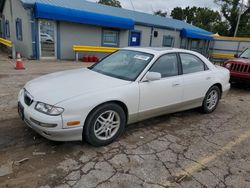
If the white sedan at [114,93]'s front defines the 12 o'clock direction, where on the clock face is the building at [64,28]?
The building is roughly at 4 o'clock from the white sedan.

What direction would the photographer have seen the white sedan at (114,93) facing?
facing the viewer and to the left of the viewer

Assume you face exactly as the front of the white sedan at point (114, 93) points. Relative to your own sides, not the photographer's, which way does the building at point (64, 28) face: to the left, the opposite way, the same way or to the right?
to the left

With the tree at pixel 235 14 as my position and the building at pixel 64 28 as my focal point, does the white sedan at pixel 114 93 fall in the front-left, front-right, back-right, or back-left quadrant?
front-left

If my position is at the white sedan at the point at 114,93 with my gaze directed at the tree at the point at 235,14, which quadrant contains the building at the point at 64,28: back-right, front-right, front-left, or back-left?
front-left

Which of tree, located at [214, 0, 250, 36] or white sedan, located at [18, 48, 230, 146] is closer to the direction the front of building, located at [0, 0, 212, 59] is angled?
the white sedan

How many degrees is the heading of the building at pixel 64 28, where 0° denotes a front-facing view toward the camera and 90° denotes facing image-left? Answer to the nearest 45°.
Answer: approximately 315°

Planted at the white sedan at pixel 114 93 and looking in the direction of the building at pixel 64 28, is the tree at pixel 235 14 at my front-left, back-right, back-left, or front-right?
front-right

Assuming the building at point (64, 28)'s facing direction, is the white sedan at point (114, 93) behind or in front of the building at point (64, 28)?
in front

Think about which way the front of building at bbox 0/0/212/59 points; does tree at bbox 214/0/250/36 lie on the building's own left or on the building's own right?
on the building's own left

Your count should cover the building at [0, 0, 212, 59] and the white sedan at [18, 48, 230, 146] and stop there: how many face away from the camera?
0

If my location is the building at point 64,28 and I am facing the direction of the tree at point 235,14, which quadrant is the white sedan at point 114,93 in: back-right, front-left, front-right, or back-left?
back-right

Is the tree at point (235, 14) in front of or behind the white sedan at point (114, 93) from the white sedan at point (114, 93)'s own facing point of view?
behind
